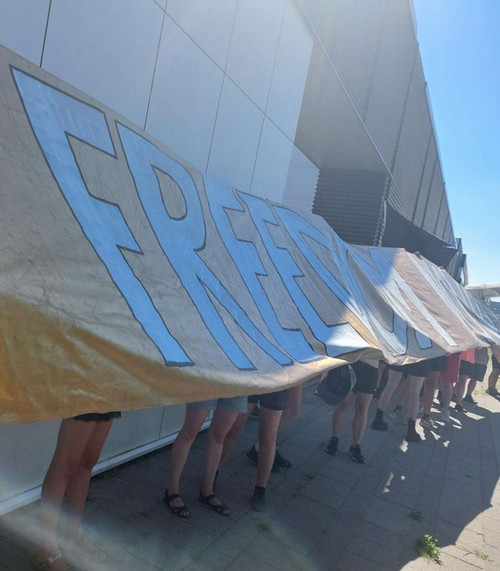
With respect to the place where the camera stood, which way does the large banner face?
facing the viewer and to the right of the viewer

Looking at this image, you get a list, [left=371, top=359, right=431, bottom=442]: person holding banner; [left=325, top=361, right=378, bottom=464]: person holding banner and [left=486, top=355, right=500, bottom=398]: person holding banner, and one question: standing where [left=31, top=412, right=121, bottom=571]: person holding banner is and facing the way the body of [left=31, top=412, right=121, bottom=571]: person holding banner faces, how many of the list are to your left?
3

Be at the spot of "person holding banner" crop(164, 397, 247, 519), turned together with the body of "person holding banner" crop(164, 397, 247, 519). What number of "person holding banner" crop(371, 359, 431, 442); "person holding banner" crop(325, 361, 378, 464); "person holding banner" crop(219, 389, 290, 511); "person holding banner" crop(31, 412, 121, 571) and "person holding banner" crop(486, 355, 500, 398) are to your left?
4

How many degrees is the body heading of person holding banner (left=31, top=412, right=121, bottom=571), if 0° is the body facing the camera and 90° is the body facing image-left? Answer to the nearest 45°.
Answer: approximately 315°

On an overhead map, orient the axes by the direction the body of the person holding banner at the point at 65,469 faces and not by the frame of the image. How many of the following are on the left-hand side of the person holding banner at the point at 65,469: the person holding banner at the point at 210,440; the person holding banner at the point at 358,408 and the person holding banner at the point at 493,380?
3

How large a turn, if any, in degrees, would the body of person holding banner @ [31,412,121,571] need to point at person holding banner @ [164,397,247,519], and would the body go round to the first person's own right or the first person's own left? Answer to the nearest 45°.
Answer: approximately 90° to the first person's own left

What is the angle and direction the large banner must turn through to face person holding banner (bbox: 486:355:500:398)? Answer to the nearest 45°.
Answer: approximately 90° to its left

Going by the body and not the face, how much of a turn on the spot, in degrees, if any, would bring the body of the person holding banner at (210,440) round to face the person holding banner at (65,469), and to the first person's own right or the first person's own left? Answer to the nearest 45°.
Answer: approximately 90° to the first person's own right

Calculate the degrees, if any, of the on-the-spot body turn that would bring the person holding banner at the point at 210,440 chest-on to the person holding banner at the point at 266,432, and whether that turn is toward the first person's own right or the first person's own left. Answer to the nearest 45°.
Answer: approximately 90° to the first person's own left

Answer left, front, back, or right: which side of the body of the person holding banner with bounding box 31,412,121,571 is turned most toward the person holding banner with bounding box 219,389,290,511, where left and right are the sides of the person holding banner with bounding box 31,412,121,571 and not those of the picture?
left
